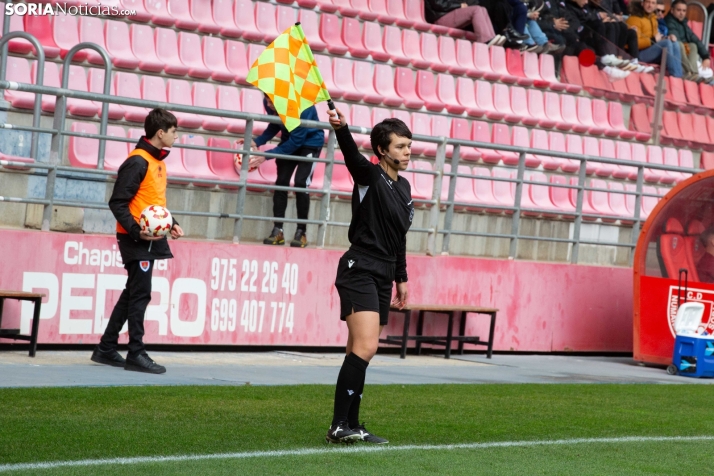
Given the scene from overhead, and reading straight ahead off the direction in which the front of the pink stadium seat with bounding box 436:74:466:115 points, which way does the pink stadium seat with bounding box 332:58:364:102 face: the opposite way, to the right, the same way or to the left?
the same way

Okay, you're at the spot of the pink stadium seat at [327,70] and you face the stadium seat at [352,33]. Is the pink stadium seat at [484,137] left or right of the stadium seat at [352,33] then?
right

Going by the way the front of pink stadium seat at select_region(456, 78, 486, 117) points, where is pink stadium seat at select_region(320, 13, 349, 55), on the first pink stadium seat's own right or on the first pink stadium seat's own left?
on the first pink stadium seat's own right

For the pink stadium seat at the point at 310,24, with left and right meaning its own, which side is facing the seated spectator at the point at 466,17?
left

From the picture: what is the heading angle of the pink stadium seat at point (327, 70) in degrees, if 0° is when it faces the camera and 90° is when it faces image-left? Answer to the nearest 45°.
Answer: approximately 315°

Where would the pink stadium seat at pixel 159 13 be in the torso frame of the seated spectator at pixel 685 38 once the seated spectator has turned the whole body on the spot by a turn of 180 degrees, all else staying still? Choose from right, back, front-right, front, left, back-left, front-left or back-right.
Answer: left

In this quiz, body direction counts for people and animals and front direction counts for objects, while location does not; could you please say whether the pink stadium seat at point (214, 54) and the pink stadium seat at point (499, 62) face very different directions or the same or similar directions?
same or similar directions

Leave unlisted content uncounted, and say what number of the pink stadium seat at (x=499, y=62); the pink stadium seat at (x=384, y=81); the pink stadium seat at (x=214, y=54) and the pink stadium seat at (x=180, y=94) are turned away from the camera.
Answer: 0

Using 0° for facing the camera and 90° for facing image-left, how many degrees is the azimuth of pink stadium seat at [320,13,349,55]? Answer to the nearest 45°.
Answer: approximately 315°

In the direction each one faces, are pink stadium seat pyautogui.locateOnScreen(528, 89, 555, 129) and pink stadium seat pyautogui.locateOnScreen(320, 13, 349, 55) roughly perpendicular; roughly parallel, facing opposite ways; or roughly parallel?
roughly parallel

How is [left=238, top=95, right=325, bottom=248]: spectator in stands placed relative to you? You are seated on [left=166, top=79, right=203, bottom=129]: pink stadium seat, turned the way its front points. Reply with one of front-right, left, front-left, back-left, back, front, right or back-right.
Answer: front

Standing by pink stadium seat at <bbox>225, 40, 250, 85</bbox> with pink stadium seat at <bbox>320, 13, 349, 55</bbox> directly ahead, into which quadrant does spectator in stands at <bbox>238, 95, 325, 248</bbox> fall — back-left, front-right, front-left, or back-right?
back-right

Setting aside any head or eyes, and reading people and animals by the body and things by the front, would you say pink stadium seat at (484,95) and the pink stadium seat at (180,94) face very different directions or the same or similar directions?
same or similar directions

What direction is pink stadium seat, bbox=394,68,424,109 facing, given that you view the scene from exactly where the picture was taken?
facing the viewer and to the right of the viewer

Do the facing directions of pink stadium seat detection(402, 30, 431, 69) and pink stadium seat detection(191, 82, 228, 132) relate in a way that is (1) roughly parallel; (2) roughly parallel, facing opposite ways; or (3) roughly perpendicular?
roughly parallel

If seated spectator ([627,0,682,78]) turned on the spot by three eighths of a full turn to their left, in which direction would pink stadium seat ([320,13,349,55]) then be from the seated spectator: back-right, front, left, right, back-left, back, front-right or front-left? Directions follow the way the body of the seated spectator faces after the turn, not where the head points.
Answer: back-left

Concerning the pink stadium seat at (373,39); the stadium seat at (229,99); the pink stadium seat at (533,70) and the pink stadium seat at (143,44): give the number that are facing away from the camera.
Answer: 0

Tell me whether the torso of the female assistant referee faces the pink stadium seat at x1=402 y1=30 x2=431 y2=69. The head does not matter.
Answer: no
